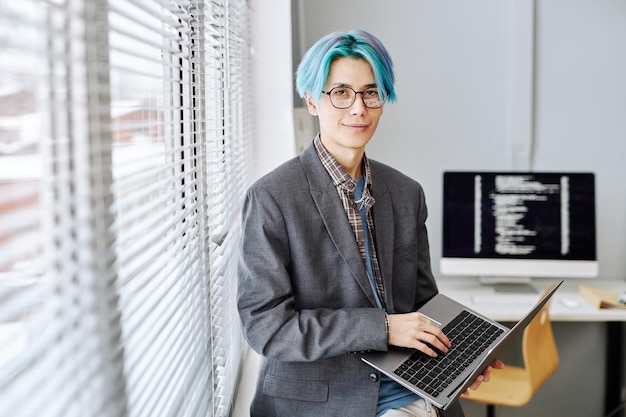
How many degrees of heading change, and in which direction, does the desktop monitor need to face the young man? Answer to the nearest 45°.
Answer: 0° — it already faces them

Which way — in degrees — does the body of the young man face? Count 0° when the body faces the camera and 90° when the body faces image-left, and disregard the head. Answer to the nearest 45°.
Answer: approximately 315°

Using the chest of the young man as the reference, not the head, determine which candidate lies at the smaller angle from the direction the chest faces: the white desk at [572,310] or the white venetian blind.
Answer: the white venetian blind

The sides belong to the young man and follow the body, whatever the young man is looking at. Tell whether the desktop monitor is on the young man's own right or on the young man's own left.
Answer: on the young man's own left

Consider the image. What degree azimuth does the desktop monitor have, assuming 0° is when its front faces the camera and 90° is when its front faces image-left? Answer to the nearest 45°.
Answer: approximately 0°
